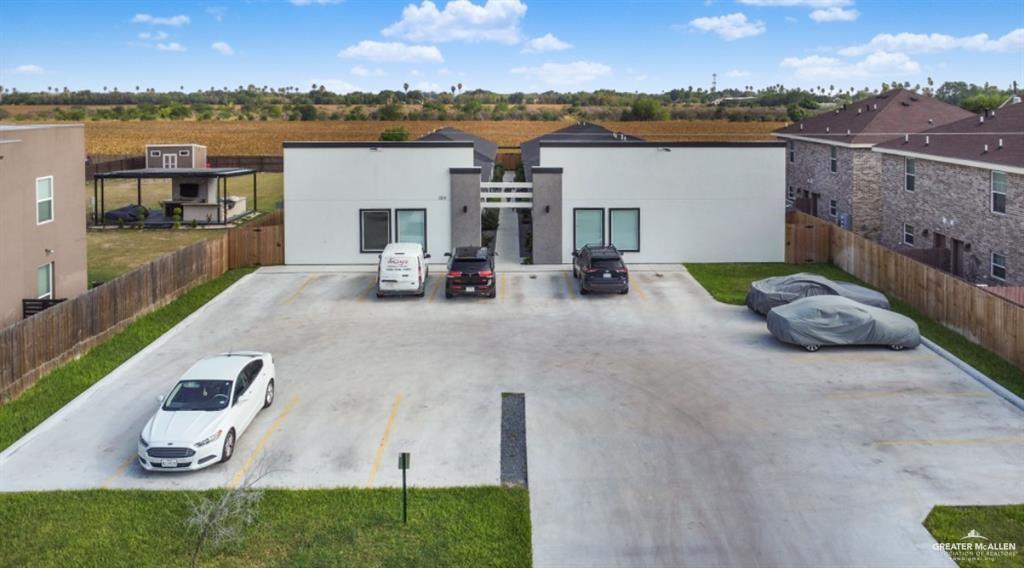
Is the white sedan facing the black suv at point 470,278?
no

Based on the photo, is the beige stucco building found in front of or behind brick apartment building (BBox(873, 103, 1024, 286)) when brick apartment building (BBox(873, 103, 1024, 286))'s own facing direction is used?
in front

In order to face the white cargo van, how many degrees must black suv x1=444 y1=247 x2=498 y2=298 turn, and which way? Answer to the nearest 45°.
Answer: approximately 90° to its left

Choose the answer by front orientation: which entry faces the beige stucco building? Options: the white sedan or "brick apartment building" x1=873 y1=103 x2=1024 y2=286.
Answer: the brick apartment building

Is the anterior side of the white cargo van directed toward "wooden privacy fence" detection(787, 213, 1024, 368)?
no

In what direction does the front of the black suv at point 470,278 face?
away from the camera

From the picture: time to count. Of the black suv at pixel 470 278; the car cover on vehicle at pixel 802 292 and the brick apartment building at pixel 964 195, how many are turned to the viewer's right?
1
